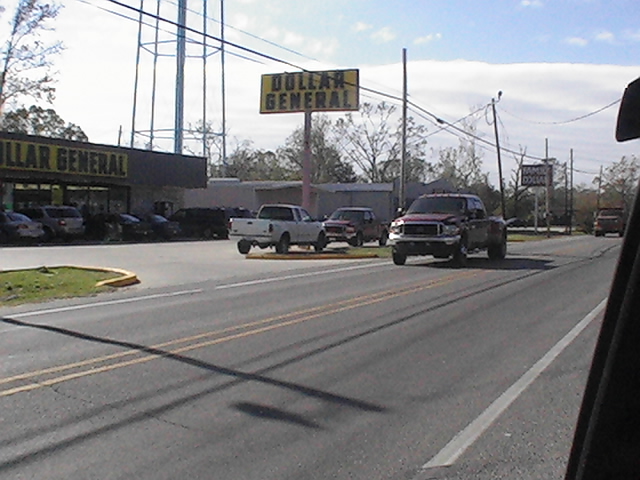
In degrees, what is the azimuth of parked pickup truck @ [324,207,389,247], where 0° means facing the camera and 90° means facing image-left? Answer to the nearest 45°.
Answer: approximately 45°

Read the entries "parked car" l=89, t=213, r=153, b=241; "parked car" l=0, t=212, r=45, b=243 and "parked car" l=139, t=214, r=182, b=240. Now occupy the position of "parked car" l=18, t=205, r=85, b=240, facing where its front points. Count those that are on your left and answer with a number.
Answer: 1

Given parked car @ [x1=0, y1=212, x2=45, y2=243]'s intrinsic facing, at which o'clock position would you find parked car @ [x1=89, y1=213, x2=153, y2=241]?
parked car @ [x1=89, y1=213, x2=153, y2=241] is roughly at 3 o'clock from parked car @ [x1=0, y1=212, x2=45, y2=243].

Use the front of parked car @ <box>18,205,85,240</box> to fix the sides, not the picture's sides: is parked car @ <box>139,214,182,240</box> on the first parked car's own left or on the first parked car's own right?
on the first parked car's own right

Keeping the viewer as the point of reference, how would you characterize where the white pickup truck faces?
facing away from the viewer and to the right of the viewer

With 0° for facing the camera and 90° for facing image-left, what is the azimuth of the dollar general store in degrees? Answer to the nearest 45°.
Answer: approximately 315°
